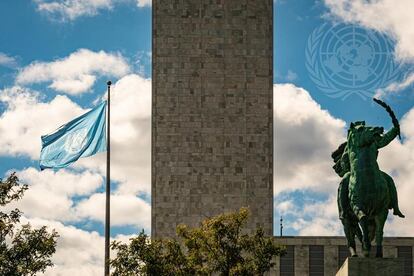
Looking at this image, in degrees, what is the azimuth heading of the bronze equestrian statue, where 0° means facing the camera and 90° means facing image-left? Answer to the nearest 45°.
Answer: approximately 0°
